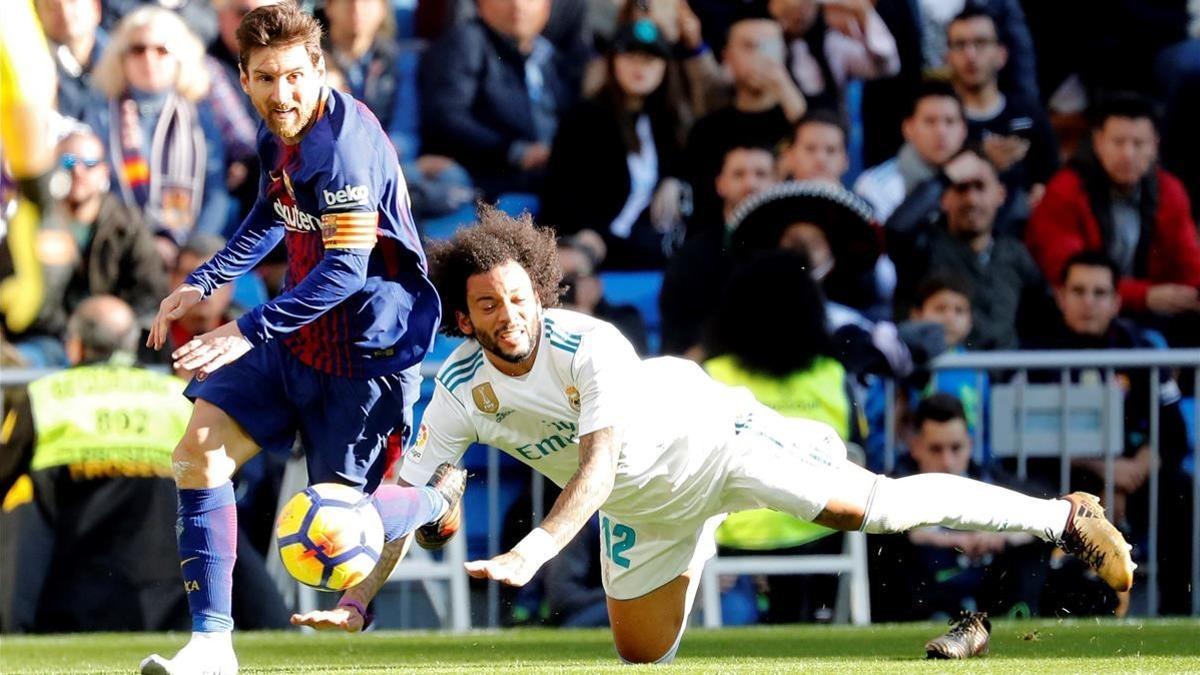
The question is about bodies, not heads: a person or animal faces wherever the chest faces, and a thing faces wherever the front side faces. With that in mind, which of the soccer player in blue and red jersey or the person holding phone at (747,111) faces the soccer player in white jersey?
the person holding phone

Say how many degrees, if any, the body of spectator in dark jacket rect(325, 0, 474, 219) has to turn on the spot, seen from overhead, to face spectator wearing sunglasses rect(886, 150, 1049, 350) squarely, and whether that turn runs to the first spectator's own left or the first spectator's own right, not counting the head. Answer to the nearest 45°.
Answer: approximately 90° to the first spectator's own left

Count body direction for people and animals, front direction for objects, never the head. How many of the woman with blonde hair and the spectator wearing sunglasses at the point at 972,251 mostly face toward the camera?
2

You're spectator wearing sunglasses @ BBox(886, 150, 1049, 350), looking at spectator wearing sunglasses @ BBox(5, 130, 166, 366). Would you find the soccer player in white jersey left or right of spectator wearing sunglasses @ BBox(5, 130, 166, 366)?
left

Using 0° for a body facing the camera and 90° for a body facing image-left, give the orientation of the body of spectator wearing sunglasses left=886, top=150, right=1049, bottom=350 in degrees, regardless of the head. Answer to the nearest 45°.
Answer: approximately 0°

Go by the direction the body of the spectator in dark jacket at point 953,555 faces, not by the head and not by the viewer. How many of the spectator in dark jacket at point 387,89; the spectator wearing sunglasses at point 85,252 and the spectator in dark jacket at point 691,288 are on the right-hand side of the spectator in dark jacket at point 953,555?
3

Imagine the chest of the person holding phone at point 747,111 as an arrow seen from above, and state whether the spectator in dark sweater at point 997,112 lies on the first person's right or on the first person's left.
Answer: on the first person's left
